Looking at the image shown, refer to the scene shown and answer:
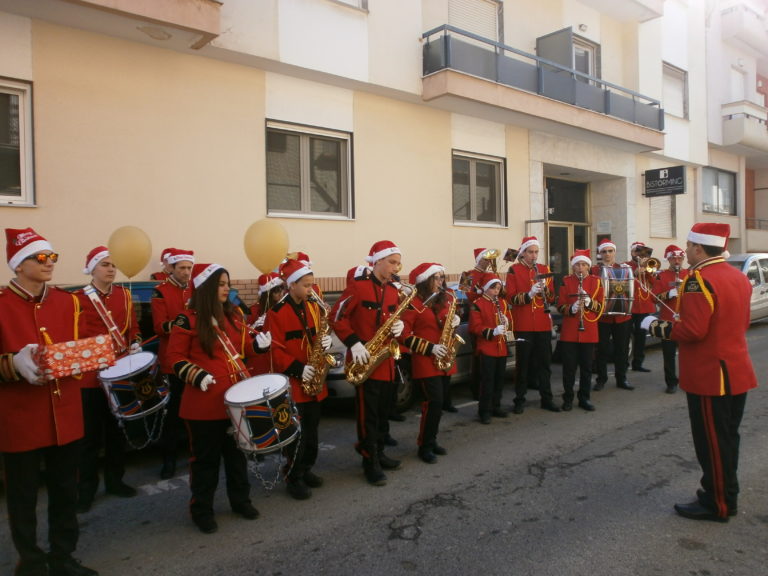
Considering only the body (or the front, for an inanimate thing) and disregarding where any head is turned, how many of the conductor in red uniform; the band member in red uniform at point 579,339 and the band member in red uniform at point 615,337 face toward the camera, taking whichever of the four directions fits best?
2

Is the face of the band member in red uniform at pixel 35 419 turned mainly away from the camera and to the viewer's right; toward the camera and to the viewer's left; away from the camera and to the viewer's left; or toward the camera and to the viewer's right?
toward the camera and to the viewer's right

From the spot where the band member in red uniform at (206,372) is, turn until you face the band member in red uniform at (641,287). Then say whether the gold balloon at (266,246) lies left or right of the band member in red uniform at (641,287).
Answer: left

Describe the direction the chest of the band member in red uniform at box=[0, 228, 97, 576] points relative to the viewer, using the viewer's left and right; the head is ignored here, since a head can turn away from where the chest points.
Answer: facing the viewer and to the right of the viewer

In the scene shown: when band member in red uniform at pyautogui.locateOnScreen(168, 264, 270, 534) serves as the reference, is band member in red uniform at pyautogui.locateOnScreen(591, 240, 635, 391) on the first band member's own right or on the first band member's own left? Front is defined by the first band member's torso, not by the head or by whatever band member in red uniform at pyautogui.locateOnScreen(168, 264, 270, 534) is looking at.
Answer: on the first band member's own left

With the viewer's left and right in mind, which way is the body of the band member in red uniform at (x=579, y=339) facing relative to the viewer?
facing the viewer

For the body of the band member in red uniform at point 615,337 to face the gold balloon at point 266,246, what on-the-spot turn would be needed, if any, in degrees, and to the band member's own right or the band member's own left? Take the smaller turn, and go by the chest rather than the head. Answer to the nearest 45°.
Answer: approximately 45° to the band member's own right

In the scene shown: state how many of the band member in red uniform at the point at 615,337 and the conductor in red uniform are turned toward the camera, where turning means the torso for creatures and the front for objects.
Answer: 1

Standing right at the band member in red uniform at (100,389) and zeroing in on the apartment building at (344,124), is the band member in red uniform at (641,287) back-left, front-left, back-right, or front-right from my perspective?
front-right
